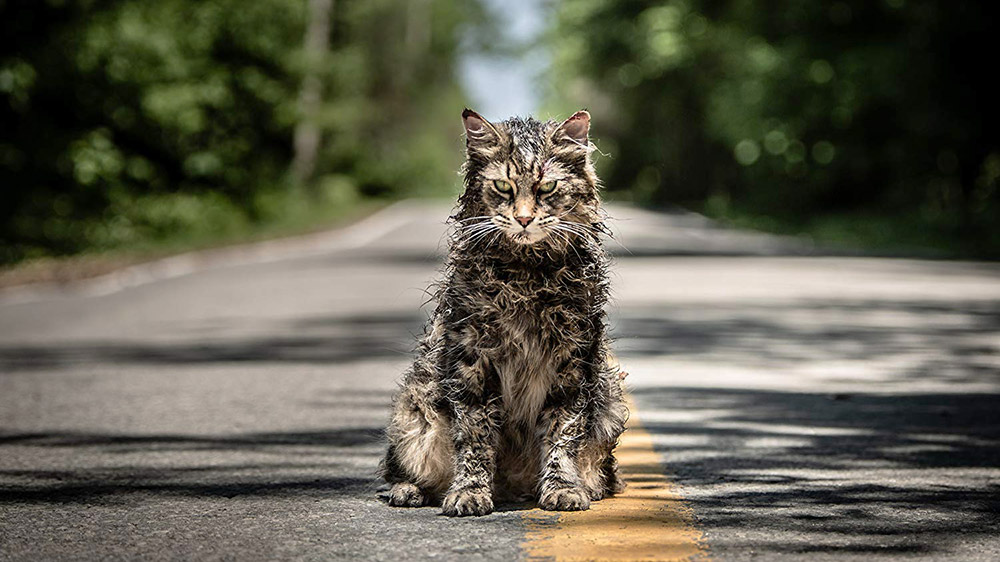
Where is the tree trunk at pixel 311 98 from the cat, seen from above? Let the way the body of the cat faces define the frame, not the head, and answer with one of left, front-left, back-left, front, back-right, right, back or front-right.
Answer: back

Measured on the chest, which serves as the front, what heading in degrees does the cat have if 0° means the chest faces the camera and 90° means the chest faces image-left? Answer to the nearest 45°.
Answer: approximately 0°
